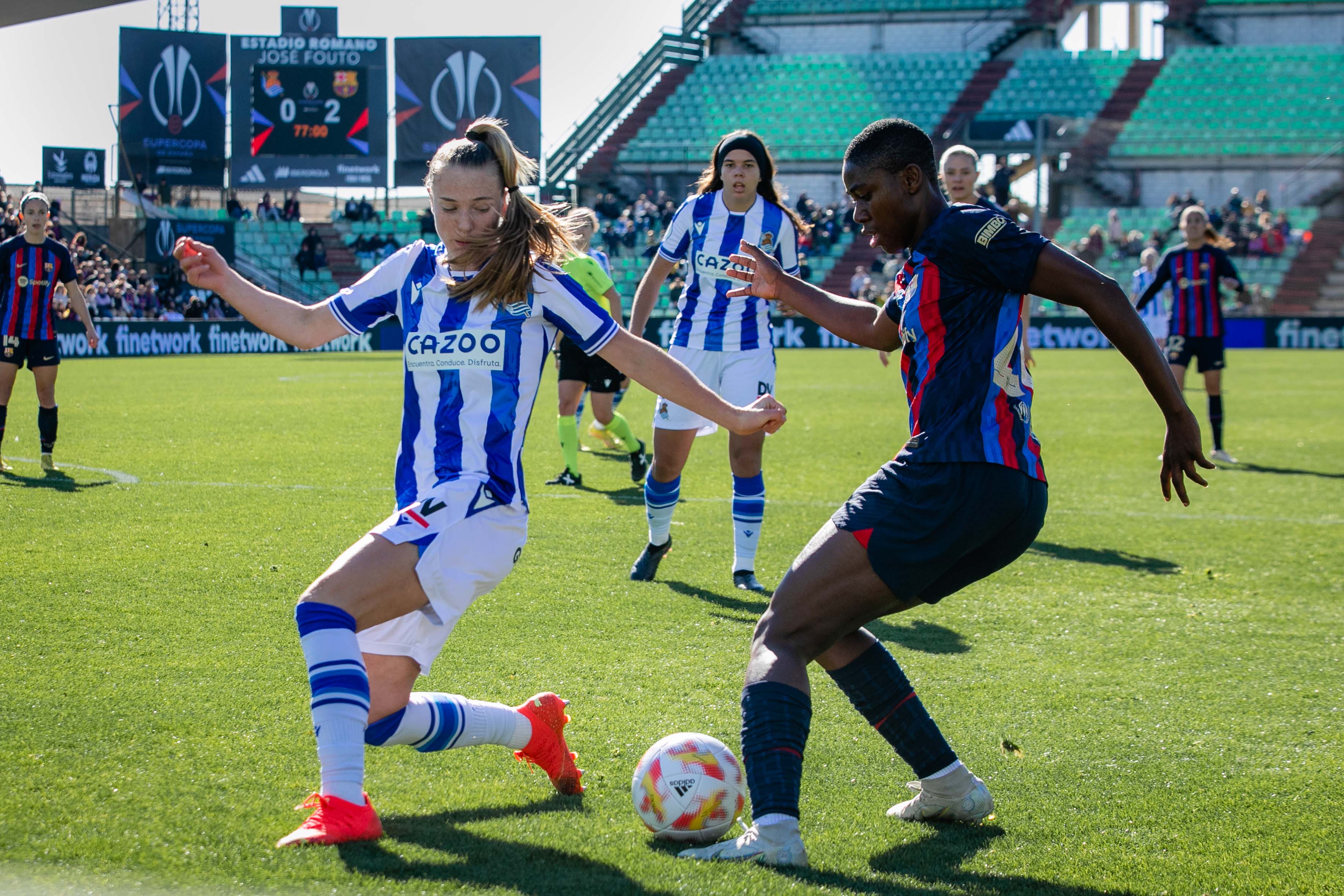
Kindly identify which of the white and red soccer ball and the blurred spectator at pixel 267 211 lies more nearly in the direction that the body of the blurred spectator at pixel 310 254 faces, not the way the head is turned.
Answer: the white and red soccer ball

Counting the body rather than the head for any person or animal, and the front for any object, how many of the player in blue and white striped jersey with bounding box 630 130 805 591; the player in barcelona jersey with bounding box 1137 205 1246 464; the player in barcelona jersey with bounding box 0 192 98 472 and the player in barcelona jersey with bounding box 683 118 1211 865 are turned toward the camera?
3

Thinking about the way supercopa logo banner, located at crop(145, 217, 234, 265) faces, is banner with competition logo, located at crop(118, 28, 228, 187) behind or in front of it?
behind

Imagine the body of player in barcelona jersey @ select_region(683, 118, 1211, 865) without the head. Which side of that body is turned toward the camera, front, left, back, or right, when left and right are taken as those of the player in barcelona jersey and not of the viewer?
left

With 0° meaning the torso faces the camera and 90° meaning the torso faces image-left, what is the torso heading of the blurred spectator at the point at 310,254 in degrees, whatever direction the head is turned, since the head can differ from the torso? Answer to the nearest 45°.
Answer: approximately 0°
